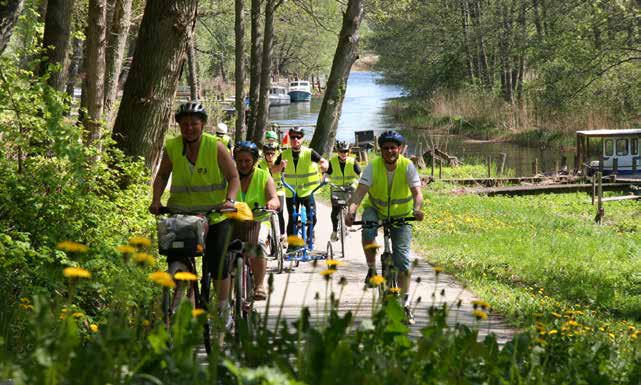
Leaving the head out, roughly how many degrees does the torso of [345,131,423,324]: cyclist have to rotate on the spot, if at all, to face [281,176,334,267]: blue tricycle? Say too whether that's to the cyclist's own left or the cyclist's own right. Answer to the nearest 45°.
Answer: approximately 180°

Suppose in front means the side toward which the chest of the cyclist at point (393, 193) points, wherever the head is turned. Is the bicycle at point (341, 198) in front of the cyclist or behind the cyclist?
behind

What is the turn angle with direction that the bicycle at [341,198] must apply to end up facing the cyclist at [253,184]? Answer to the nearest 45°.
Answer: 0° — it already faces them

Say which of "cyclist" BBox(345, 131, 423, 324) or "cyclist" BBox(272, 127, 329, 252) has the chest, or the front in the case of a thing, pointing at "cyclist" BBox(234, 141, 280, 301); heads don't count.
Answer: "cyclist" BBox(272, 127, 329, 252)

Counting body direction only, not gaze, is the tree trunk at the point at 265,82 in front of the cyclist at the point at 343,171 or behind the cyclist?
behind

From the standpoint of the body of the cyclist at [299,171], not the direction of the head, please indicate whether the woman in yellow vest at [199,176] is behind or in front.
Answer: in front

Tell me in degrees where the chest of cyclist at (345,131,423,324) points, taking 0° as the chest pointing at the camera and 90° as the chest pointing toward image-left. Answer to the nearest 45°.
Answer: approximately 0°

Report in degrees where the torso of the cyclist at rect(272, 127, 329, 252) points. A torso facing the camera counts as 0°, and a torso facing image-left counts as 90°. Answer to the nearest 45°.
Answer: approximately 0°

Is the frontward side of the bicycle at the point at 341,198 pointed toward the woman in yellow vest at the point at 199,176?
yes

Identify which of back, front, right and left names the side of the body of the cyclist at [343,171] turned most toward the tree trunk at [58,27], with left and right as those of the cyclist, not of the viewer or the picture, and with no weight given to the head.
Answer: right

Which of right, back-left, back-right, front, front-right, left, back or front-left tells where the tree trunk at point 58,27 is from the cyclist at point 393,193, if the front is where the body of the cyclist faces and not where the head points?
back-right
